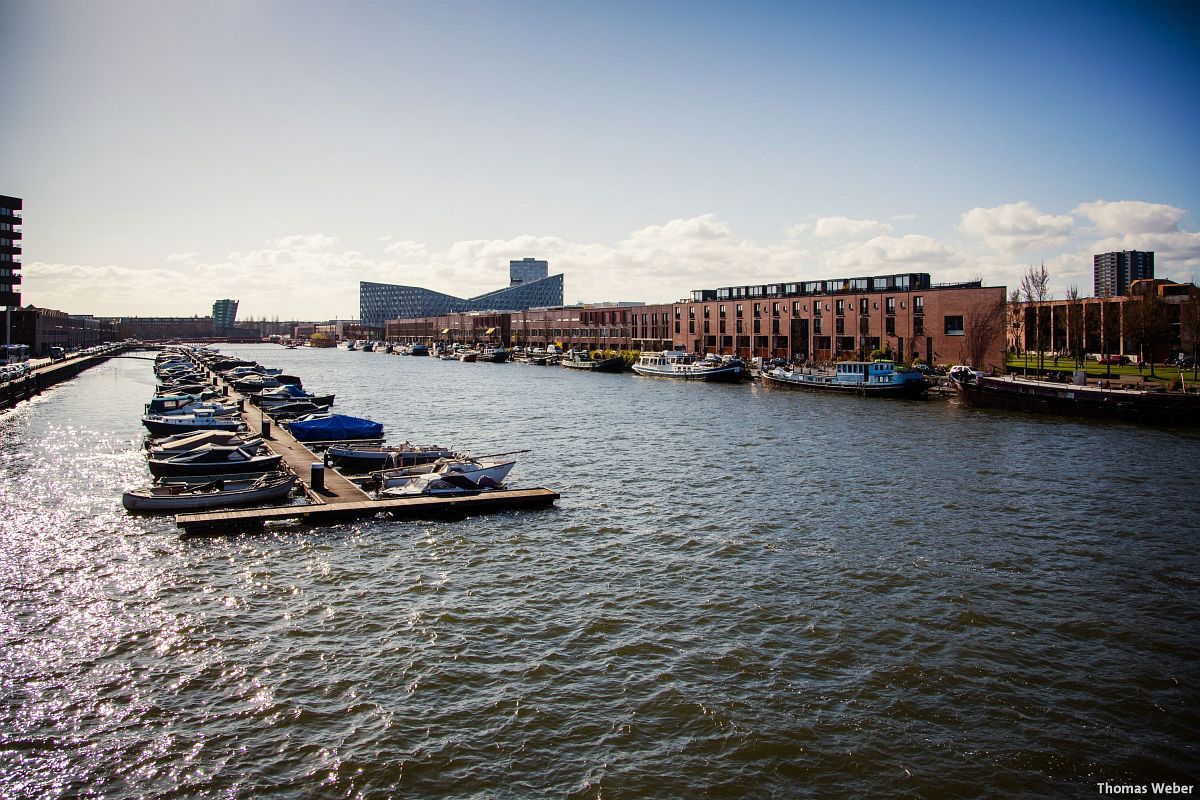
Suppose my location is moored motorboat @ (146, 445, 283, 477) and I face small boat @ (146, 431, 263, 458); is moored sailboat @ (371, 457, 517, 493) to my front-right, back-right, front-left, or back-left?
back-right

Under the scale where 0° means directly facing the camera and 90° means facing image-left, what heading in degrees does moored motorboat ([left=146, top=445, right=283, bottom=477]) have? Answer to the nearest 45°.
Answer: approximately 270°

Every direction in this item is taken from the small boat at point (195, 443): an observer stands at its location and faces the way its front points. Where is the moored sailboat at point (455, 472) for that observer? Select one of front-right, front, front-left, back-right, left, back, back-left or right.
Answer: front-right

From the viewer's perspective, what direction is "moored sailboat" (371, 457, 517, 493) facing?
to the viewer's right

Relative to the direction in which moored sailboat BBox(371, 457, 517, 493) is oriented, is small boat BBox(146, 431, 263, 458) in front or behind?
behind

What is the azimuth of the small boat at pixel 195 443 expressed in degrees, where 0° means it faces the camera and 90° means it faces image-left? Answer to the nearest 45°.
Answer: approximately 270°

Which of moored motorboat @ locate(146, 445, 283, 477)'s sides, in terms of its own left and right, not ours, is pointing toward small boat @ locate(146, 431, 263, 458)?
left
